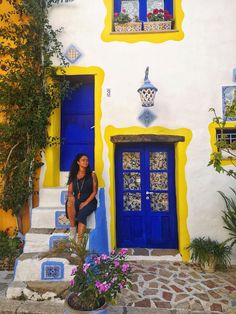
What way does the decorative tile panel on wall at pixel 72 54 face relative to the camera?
toward the camera

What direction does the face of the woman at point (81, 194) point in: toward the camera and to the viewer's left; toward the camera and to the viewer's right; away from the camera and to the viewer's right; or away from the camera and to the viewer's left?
toward the camera and to the viewer's right

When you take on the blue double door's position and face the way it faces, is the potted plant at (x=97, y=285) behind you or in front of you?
in front

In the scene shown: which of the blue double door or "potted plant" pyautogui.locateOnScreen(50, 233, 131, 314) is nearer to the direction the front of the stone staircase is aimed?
the potted plant

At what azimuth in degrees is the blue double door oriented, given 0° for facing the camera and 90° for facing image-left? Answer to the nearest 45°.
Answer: approximately 0°

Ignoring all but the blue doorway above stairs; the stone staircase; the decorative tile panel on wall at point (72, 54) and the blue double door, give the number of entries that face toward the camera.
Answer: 4

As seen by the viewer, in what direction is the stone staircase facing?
toward the camera

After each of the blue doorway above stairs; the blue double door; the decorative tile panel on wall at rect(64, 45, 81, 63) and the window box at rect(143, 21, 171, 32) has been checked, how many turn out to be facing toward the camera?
4

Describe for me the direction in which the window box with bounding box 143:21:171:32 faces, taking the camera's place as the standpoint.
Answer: facing the viewer

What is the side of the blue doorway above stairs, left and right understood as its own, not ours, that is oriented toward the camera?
front
